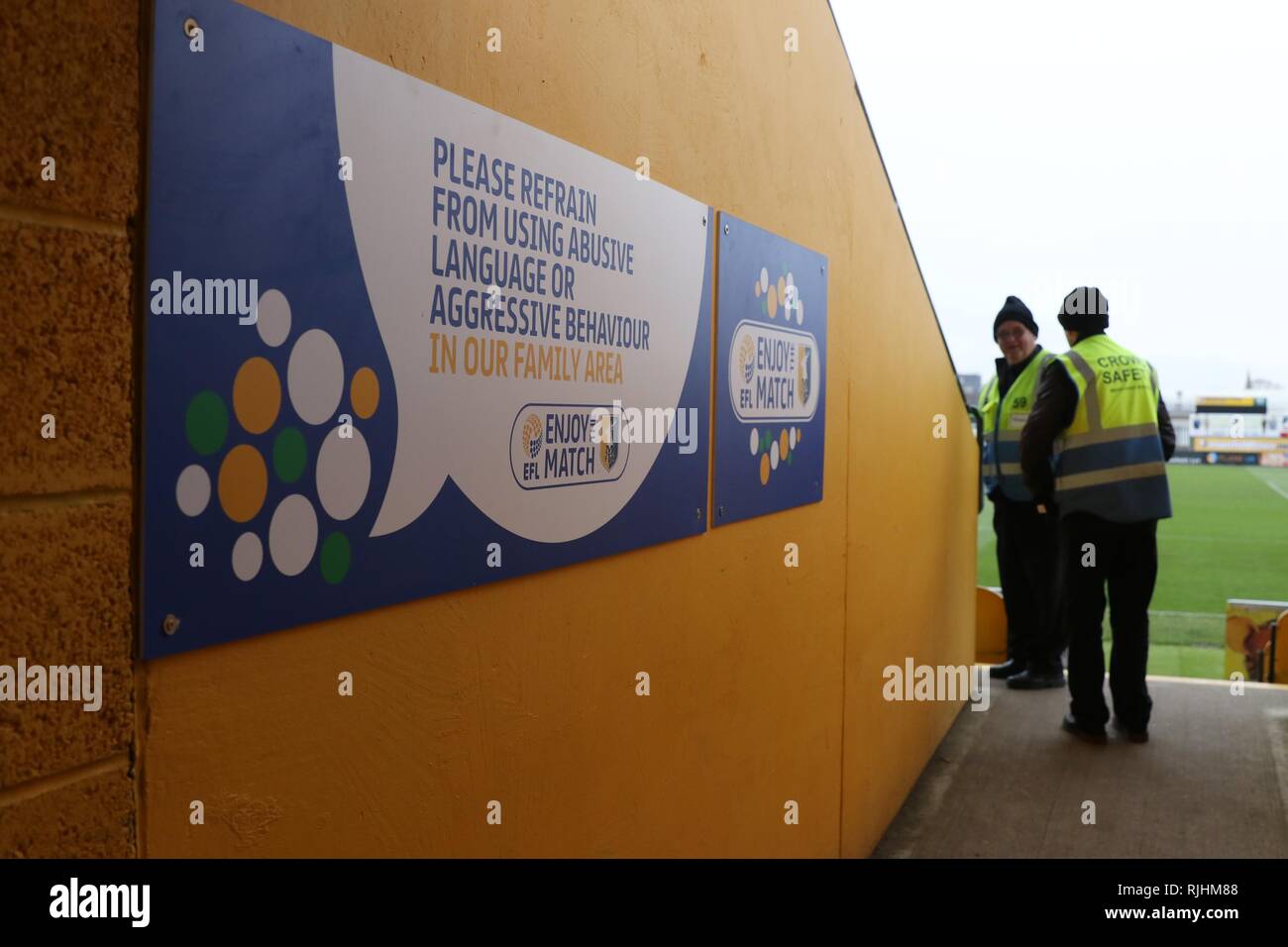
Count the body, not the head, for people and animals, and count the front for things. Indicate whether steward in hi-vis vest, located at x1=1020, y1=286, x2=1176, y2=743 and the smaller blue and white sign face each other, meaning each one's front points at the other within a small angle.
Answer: no

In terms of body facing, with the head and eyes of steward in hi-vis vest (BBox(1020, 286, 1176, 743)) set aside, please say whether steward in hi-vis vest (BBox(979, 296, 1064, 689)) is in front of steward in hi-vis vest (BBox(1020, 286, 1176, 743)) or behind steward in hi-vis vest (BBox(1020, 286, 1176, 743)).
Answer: in front

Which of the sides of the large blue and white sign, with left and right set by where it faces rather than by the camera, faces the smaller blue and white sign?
left

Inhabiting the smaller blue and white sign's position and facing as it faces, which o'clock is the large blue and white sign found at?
The large blue and white sign is roughly at 2 o'clock from the smaller blue and white sign.

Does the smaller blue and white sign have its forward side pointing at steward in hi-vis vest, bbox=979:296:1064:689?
no

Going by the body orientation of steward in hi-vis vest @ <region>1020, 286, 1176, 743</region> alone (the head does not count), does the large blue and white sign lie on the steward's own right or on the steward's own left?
on the steward's own left

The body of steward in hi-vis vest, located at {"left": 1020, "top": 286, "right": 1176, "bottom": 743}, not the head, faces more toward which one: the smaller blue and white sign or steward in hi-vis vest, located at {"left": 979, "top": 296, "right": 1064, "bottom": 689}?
the steward in hi-vis vest

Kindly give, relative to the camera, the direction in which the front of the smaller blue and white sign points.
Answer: facing the viewer and to the right of the viewer

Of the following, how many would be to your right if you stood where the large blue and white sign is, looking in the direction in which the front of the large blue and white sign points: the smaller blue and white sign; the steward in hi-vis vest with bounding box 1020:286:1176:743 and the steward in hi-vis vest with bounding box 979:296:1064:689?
0

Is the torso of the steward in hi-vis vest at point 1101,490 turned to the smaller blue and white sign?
no

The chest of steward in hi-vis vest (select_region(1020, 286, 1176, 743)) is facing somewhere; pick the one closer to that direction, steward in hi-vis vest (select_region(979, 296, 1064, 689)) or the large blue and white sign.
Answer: the steward in hi-vis vest

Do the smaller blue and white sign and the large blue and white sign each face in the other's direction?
no

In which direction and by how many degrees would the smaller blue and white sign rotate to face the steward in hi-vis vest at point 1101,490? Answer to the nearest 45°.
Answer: approximately 90° to its left

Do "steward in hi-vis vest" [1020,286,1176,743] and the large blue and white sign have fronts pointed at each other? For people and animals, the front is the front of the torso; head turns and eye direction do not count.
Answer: no

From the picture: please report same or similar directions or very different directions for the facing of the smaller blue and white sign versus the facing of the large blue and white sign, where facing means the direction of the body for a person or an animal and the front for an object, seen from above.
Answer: same or similar directions

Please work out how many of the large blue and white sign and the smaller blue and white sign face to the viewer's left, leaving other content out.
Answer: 0

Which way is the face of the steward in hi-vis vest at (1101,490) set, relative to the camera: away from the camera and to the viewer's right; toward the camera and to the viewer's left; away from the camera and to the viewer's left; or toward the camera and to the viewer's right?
away from the camera and to the viewer's left
